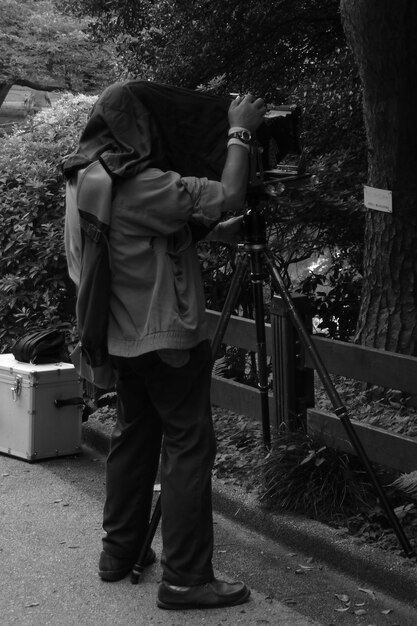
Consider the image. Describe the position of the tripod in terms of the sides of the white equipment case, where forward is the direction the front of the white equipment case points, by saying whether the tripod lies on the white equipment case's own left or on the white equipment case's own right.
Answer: on the white equipment case's own left

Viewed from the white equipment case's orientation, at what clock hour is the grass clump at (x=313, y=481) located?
The grass clump is roughly at 9 o'clock from the white equipment case.

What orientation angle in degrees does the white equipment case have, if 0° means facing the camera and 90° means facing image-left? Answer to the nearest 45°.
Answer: approximately 45°

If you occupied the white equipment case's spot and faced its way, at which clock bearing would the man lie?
The man is roughly at 10 o'clock from the white equipment case.

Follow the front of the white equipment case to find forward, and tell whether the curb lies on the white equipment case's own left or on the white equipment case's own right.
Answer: on the white equipment case's own left

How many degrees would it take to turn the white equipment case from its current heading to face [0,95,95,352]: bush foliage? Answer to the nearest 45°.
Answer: approximately 135° to its right

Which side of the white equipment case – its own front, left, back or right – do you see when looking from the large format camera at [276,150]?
left

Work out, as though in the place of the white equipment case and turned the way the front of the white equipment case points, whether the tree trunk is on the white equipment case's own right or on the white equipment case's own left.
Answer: on the white equipment case's own left
